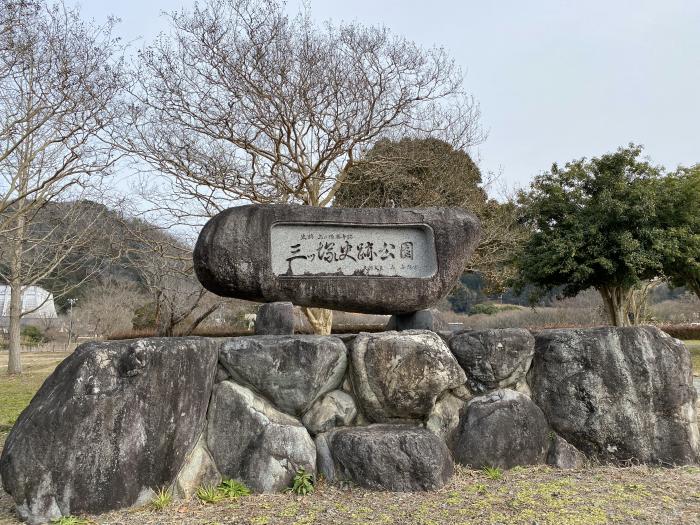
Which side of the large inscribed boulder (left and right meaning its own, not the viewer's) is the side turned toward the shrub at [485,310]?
back

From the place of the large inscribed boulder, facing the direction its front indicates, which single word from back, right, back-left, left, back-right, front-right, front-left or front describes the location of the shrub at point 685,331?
back-left

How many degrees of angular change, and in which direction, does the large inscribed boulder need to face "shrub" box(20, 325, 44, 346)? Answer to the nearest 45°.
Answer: approximately 135° to its right

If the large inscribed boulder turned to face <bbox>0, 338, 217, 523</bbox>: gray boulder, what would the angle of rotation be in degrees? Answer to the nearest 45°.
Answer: approximately 45° to its right

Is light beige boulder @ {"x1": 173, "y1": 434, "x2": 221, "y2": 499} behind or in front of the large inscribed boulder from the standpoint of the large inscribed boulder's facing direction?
in front

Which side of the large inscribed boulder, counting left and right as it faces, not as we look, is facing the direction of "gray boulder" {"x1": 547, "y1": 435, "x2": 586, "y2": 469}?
left

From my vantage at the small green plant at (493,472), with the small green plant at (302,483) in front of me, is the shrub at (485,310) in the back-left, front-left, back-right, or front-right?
back-right

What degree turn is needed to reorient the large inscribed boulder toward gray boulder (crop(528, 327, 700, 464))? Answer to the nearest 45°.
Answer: approximately 90° to its left

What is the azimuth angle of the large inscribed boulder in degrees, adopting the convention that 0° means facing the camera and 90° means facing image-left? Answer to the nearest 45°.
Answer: approximately 0°

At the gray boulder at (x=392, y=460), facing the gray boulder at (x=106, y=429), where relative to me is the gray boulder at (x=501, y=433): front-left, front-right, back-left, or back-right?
back-right
